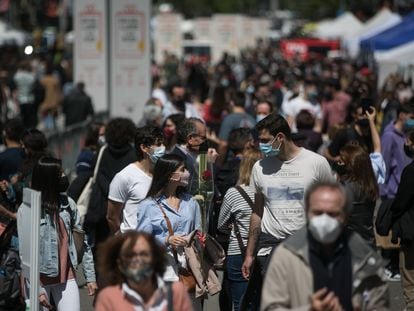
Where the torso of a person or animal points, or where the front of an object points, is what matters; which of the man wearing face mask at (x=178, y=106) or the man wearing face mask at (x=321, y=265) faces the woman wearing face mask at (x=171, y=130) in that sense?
the man wearing face mask at (x=178, y=106)

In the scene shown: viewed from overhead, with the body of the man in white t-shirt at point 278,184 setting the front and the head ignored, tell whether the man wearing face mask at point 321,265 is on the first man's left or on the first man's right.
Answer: on the first man's left

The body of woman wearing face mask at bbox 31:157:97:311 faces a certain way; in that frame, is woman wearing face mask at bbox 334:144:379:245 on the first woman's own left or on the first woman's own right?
on the first woman's own left

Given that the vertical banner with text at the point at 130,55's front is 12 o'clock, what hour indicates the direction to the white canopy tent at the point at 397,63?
The white canopy tent is roughly at 9 o'clock from the vertical banner with text.

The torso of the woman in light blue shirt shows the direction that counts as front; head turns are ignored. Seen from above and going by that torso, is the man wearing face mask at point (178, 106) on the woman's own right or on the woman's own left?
on the woman's own left

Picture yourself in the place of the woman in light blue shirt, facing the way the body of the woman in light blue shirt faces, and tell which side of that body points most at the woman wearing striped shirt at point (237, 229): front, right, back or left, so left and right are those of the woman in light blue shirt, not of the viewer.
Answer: left

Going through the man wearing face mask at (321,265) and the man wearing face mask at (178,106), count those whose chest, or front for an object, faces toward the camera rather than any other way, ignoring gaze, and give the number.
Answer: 2

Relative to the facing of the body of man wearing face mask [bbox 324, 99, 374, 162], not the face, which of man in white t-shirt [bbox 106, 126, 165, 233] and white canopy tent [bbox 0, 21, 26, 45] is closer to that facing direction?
the man in white t-shirt

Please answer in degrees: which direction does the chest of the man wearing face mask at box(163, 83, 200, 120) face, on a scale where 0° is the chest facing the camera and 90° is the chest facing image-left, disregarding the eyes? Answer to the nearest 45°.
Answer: approximately 0°

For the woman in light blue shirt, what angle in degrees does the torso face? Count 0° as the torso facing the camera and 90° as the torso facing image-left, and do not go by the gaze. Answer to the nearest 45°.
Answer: approximately 315°
